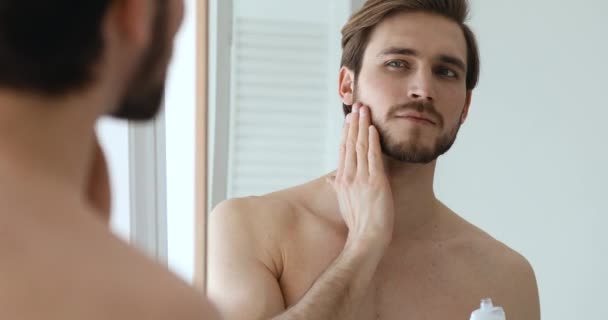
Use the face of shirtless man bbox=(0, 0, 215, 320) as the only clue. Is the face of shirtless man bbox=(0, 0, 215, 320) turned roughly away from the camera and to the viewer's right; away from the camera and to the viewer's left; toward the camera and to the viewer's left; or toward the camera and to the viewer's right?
away from the camera and to the viewer's right

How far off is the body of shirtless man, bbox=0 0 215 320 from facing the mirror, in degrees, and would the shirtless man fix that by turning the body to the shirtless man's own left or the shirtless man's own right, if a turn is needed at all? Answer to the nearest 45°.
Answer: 0° — they already face it

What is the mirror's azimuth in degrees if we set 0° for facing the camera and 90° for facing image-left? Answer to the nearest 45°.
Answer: approximately 0°

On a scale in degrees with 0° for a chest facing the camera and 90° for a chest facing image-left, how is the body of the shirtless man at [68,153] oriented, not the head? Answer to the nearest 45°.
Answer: approximately 225°

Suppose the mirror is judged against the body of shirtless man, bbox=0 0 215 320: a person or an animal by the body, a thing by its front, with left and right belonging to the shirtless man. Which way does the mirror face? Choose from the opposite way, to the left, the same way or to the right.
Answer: the opposite way

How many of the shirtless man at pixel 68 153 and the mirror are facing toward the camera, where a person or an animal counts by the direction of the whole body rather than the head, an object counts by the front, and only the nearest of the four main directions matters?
1
